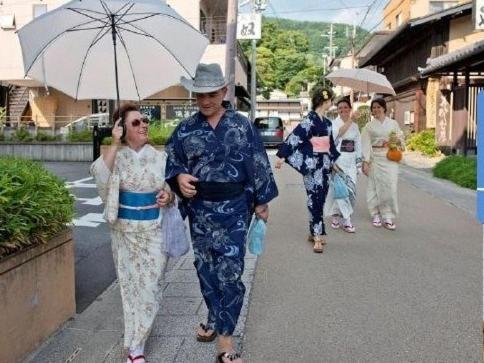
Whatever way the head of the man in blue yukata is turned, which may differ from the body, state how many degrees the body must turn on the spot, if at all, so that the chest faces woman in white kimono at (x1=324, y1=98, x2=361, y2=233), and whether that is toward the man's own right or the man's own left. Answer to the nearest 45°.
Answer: approximately 180°

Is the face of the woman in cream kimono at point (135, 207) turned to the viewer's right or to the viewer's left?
to the viewer's right

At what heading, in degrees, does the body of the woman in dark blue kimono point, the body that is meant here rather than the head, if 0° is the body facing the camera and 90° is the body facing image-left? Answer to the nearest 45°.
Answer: approximately 315°

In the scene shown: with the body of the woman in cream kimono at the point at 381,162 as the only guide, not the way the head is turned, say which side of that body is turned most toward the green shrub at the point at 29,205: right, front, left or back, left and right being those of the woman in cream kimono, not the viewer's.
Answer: front

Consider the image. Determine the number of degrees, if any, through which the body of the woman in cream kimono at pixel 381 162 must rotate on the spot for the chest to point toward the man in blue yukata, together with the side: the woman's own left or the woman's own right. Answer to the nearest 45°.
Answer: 0° — they already face them

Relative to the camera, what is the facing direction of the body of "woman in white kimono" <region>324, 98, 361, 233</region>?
toward the camera

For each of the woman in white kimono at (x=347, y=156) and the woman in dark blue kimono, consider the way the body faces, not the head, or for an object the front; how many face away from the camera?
0

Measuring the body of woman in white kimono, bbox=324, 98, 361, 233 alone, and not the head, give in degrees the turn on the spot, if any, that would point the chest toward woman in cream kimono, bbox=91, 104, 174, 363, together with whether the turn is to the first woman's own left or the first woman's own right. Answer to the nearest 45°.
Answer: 0° — they already face them

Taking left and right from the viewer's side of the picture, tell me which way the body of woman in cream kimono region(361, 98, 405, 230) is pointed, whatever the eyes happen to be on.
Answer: facing the viewer
